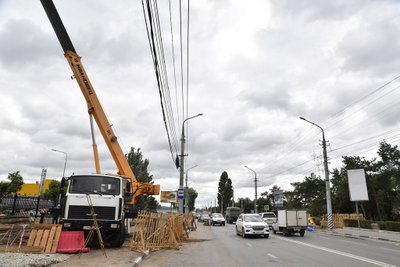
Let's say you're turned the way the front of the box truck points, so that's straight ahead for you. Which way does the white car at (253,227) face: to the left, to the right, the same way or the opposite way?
the opposite way

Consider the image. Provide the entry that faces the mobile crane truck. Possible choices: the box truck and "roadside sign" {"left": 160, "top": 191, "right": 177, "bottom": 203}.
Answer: the roadside sign

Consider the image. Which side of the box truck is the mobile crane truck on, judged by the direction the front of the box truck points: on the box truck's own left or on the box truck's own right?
on the box truck's own left

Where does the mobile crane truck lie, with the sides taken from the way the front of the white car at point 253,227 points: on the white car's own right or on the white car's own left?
on the white car's own right

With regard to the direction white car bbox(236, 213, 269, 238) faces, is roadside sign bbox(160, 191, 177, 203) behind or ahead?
behind

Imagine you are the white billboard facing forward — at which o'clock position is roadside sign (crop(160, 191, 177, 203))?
The roadside sign is roughly at 3 o'clock from the white billboard.

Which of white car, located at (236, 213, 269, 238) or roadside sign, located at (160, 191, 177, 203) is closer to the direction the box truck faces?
the roadside sign

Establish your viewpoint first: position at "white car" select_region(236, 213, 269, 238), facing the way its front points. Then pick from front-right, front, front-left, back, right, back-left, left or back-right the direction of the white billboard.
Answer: left

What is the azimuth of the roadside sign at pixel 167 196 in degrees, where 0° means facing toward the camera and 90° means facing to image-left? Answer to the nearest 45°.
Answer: approximately 0°

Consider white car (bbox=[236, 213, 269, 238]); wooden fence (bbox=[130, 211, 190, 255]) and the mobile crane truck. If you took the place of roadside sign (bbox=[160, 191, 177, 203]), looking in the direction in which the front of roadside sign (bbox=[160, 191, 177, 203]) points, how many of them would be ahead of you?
3

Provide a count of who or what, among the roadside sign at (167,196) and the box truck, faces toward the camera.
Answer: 1

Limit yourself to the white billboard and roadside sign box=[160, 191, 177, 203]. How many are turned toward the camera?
2

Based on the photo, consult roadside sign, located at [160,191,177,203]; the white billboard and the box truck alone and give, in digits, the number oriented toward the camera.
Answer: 2

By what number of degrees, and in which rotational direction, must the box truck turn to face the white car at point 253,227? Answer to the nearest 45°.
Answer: approximately 90° to its left

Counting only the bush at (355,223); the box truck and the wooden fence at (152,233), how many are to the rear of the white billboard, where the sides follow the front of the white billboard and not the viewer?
1

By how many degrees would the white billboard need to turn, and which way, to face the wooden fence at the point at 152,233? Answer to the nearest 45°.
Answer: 0° — it already faces it

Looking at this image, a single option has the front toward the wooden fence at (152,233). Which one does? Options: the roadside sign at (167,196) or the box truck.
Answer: the roadside sign
